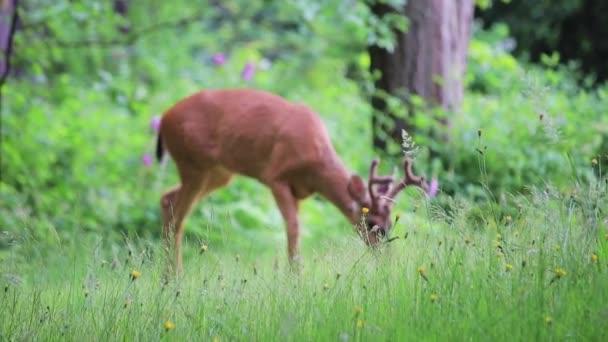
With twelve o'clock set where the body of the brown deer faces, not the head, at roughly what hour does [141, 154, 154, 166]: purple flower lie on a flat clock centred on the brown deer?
The purple flower is roughly at 8 o'clock from the brown deer.

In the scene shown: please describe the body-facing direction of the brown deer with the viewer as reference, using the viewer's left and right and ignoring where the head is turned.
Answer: facing to the right of the viewer

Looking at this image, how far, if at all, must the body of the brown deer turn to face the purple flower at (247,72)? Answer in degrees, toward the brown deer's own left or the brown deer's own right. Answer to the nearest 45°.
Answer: approximately 90° to the brown deer's own left

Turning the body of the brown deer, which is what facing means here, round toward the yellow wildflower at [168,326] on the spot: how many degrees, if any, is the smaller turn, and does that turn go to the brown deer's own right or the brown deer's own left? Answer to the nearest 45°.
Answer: approximately 90° to the brown deer's own right

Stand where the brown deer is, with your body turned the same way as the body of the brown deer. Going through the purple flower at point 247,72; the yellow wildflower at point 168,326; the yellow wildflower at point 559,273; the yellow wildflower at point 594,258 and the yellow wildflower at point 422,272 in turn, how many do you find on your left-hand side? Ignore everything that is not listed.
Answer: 1

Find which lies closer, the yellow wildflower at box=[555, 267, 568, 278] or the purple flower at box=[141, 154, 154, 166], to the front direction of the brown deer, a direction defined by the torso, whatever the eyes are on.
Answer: the yellow wildflower

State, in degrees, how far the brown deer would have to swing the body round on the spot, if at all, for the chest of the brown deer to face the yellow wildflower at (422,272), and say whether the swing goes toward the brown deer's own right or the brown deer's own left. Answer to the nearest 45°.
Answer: approximately 90° to the brown deer's own right

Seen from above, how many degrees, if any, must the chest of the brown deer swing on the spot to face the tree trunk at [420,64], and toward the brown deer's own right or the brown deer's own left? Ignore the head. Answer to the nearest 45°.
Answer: approximately 45° to the brown deer's own left
